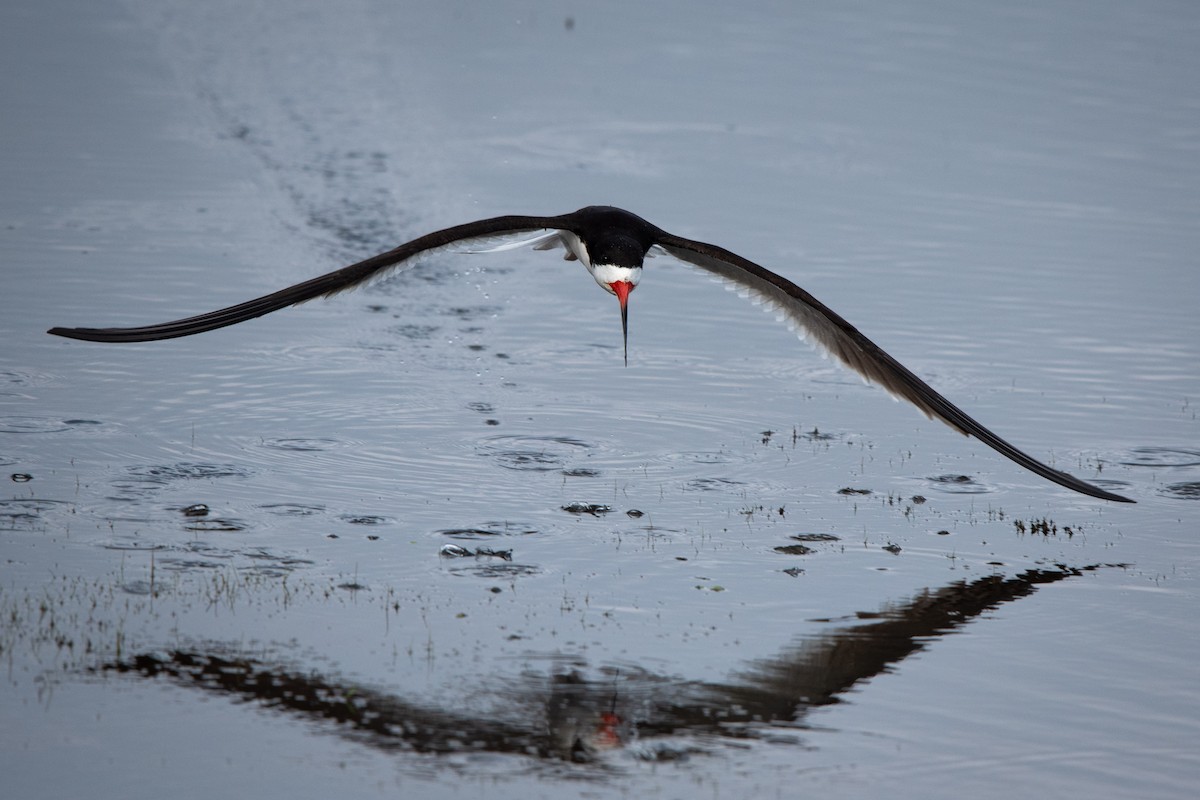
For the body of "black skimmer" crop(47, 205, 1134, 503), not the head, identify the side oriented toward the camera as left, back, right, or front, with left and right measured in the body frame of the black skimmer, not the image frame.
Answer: front
